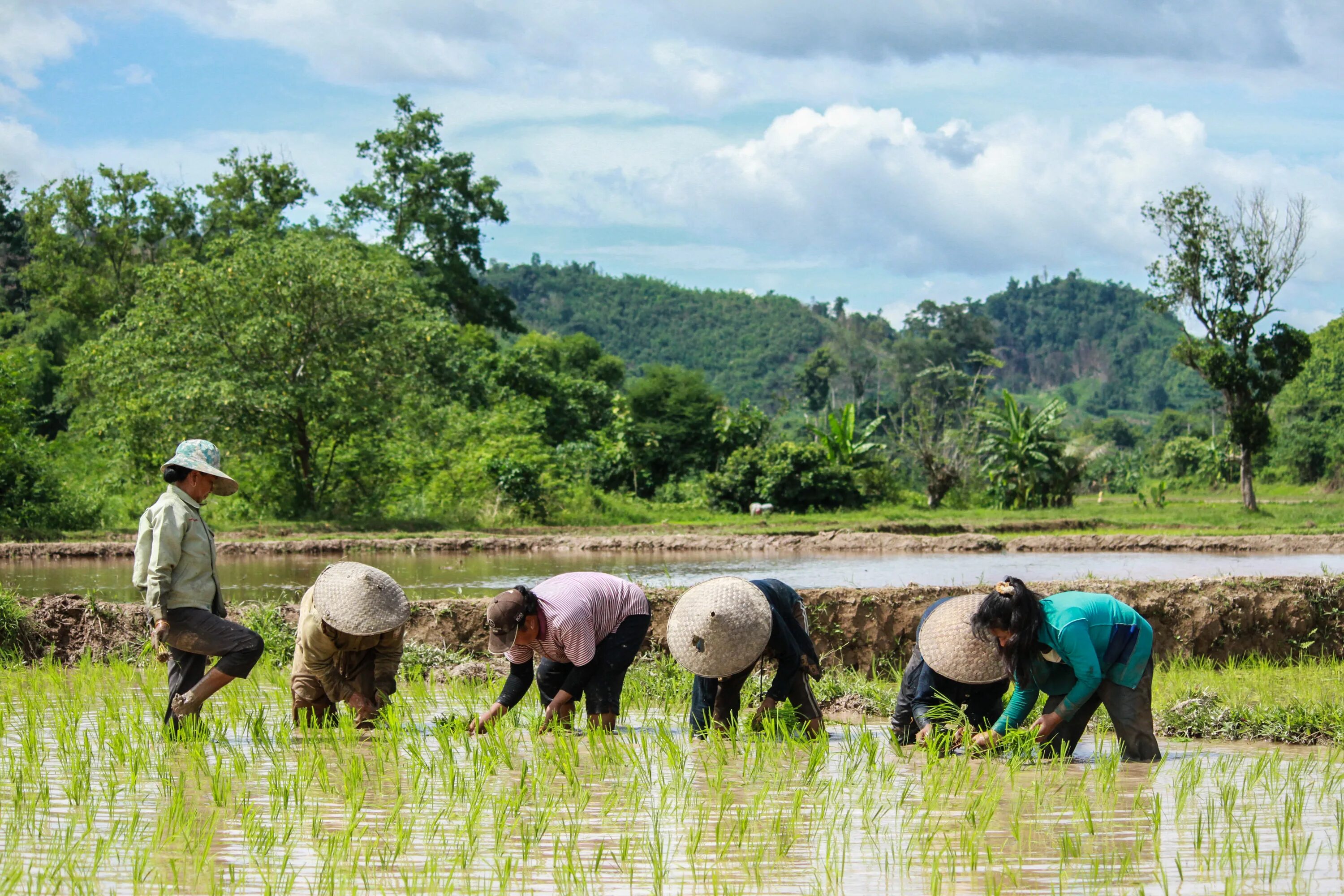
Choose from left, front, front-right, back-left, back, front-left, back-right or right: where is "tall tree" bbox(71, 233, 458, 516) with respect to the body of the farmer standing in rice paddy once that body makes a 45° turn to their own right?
back-left

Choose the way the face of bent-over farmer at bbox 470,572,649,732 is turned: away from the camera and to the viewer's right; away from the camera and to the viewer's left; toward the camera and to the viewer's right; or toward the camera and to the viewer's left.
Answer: toward the camera and to the viewer's left

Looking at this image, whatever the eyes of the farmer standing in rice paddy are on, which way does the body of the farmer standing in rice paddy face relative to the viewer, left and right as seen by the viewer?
facing to the right of the viewer

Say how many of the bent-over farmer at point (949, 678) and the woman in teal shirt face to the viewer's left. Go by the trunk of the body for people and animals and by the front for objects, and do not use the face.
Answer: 1

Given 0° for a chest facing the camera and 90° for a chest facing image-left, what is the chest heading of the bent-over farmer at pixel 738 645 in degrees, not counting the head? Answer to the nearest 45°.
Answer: approximately 45°

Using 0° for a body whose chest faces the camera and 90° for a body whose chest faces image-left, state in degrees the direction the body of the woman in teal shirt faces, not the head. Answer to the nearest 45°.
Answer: approximately 90°

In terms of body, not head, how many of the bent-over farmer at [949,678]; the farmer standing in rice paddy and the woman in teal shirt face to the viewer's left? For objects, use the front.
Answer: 1

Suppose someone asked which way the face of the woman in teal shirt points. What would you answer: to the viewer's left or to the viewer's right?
to the viewer's left

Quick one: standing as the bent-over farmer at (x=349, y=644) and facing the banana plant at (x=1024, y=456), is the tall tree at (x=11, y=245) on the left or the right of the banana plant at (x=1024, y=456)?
left

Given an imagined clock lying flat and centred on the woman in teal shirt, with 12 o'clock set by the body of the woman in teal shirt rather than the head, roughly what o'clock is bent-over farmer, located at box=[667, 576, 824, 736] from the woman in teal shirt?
The bent-over farmer is roughly at 12 o'clock from the woman in teal shirt.

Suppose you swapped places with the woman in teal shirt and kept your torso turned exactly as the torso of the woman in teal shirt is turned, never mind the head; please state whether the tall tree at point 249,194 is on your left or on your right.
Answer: on your right
